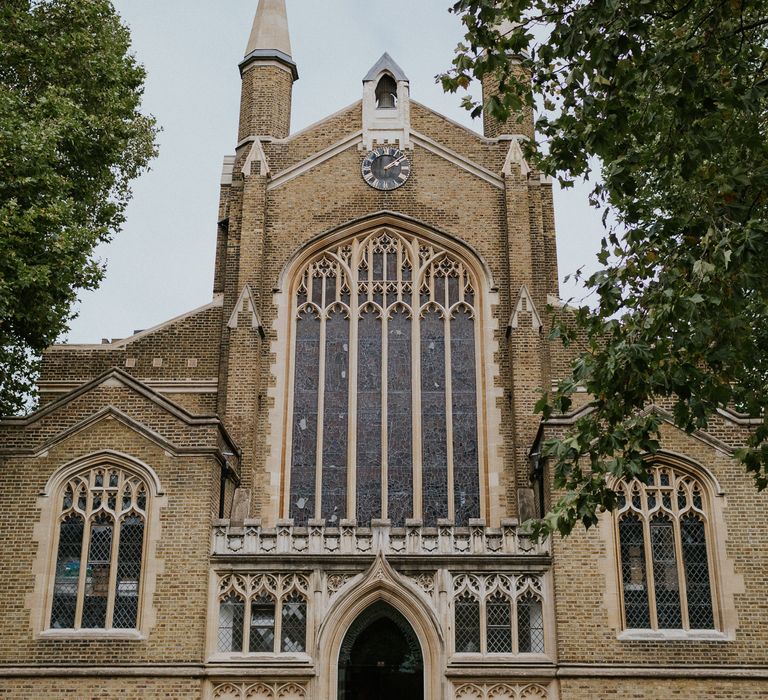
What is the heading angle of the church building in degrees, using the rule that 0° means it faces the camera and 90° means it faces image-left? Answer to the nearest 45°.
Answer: approximately 0°

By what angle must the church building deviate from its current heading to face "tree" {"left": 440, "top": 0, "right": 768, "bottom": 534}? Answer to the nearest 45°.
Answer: approximately 45° to its left
